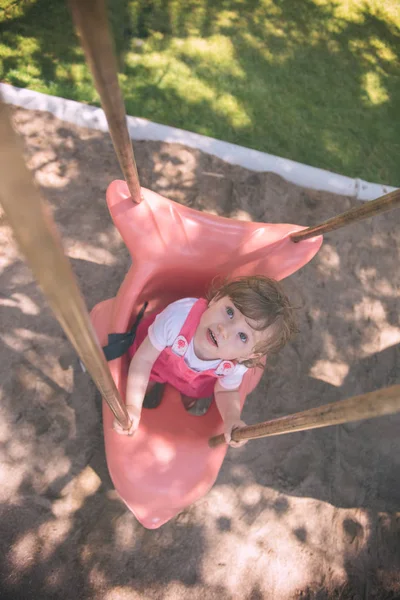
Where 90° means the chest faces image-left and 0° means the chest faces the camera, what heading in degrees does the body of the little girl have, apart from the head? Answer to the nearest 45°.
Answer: approximately 0°

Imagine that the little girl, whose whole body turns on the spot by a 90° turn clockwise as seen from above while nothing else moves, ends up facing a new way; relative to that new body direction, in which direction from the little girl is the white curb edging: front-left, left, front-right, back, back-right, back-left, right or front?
right
